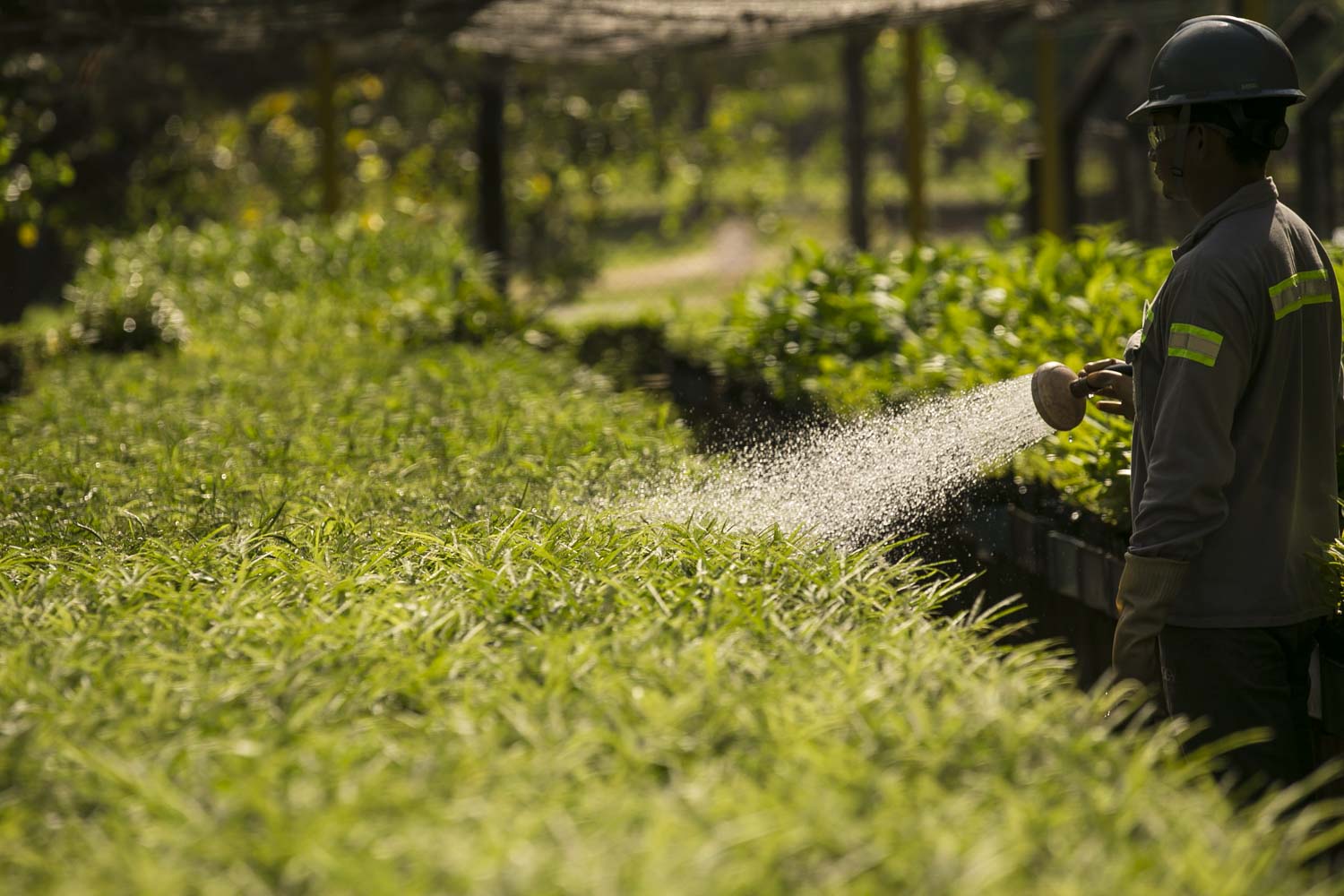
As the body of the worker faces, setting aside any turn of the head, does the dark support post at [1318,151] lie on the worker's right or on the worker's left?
on the worker's right

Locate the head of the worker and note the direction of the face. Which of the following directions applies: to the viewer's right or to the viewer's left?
to the viewer's left

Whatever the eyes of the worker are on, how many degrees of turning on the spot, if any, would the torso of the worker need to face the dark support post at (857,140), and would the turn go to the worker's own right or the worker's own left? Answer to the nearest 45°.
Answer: approximately 45° to the worker's own right

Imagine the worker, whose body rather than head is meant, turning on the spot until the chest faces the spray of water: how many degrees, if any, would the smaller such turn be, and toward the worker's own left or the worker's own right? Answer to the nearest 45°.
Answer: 0° — they already face it

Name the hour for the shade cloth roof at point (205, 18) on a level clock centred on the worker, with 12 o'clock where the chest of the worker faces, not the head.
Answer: The shade cloth roof is roughly at 12 o'clock from the worker.

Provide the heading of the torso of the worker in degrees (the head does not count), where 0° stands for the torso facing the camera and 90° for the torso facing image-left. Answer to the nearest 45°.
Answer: approximately 135°

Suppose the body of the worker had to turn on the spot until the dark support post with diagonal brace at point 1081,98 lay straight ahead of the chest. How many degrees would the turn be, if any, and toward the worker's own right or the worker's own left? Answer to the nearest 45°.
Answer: approximately 45° to the worker's own right

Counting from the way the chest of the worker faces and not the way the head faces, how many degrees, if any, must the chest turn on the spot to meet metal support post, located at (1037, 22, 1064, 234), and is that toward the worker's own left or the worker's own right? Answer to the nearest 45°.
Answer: approximately 45° to the worker's own right
